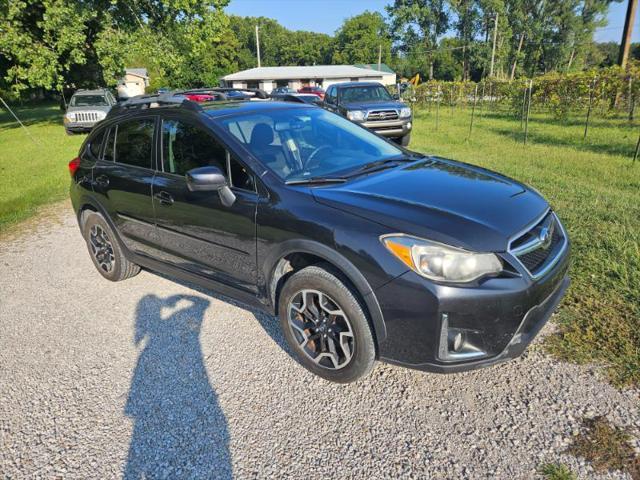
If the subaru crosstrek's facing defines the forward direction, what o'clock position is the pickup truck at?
The pickup truck is roughly at 8 o'clock from the subaru crosstrek.

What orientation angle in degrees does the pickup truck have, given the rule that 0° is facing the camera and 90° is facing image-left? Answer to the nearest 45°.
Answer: approximately 315°

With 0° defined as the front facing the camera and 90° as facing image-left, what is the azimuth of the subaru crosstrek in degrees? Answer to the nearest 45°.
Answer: approximately 315°

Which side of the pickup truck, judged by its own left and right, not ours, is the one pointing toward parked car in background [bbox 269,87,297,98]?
back

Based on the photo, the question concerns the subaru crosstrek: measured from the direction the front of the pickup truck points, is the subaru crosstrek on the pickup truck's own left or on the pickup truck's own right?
on the pickup truck's own right

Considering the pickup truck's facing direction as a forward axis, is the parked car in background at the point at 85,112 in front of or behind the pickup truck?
behind

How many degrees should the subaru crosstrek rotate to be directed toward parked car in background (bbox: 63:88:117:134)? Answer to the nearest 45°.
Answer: approximately 180°
